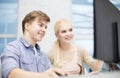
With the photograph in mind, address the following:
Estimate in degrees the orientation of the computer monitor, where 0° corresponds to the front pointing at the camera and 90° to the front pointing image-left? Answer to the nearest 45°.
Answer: approximately 135°
